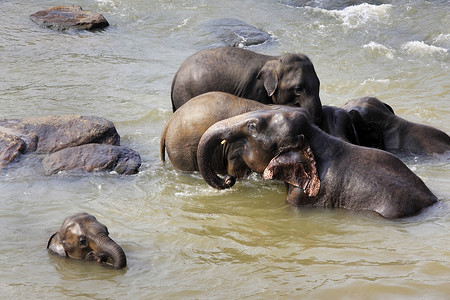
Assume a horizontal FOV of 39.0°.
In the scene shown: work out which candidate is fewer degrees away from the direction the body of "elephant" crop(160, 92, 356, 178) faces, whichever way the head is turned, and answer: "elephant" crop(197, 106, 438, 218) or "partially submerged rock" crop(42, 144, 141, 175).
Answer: the elephant

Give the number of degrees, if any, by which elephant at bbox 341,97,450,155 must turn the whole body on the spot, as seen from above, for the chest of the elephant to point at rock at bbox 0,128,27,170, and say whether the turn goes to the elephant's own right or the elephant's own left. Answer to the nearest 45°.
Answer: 0° — it already faces it

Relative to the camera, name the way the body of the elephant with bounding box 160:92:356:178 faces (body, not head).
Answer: to the viewer's right

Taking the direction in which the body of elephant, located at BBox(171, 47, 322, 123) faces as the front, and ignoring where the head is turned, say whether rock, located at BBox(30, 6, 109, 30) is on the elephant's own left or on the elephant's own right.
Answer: on the elephant's own left

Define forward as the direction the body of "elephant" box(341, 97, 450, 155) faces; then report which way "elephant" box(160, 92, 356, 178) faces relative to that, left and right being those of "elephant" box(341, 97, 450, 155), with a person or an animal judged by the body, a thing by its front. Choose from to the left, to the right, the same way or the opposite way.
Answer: the opposite way

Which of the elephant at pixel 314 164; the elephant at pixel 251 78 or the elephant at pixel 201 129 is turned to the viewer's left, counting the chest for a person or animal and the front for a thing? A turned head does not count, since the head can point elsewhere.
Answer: the elephant at pixel 314 164

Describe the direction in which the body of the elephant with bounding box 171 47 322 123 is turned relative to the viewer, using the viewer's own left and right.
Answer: facing to the right of the viewer

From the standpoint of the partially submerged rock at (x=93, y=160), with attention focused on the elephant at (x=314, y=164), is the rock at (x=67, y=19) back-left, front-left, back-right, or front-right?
back-left

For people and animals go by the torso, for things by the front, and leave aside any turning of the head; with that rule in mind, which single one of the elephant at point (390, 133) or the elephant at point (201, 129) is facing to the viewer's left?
the elephant at point (390, 133)

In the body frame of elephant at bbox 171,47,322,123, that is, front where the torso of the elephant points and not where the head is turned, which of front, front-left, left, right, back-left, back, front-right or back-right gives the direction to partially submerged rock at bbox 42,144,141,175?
back-right

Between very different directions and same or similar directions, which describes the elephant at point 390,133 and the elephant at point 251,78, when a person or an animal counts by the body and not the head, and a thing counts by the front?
very different directions

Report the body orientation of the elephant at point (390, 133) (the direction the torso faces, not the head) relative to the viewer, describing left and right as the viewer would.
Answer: facing to the left of the viewer
